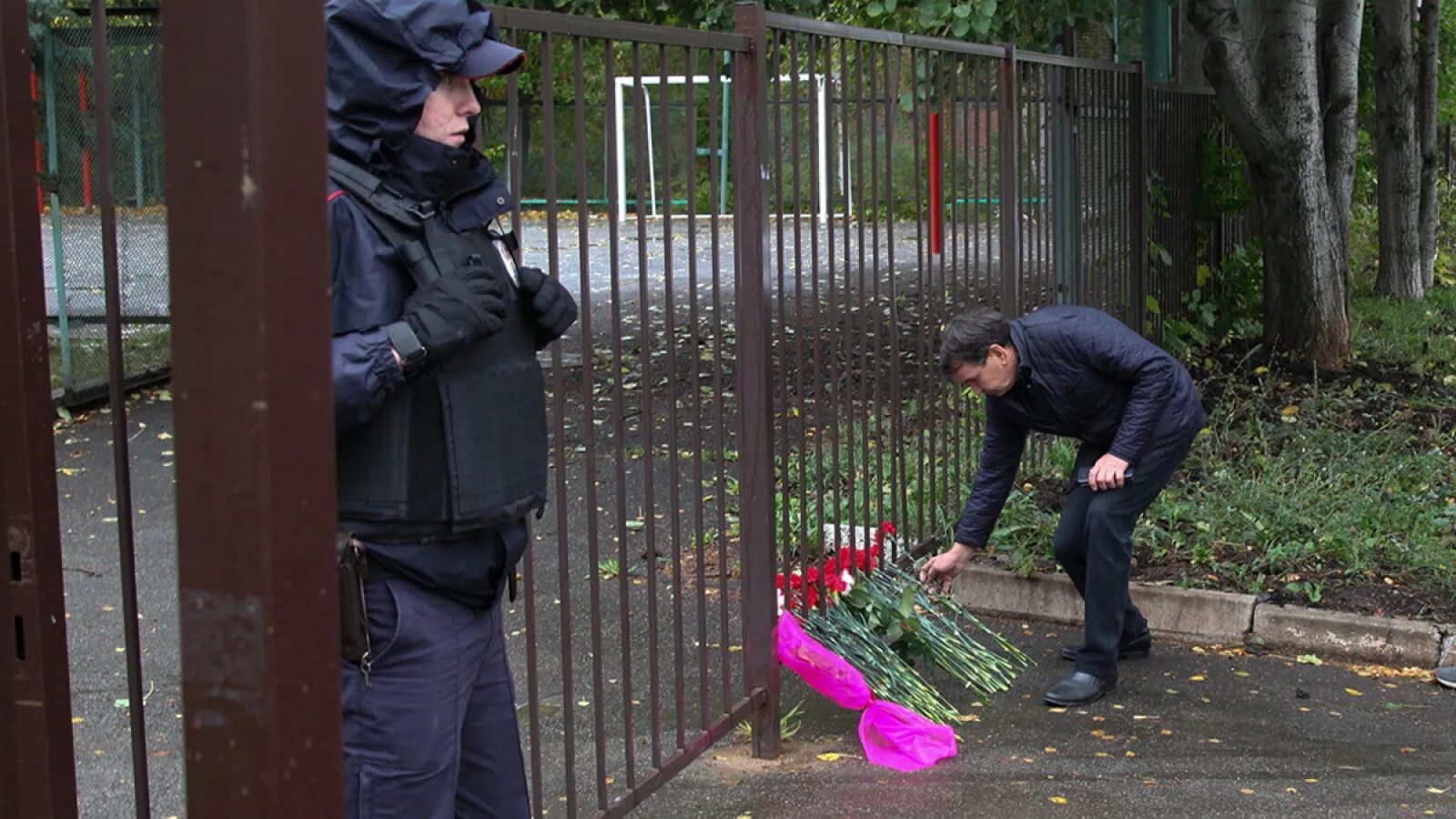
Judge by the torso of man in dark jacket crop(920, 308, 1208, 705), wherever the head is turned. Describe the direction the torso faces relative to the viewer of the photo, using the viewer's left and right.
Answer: facing to the left of the viewer

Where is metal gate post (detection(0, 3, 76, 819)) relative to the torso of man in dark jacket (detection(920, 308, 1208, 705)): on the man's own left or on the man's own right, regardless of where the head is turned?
on the man's own left

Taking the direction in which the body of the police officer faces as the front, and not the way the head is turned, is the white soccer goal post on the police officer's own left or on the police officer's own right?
on the police officer's own left

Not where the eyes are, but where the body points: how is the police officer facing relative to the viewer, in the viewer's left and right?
facing the viewer and to the right of the viewer

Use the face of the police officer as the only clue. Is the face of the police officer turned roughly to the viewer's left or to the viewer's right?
to the viewer's right
